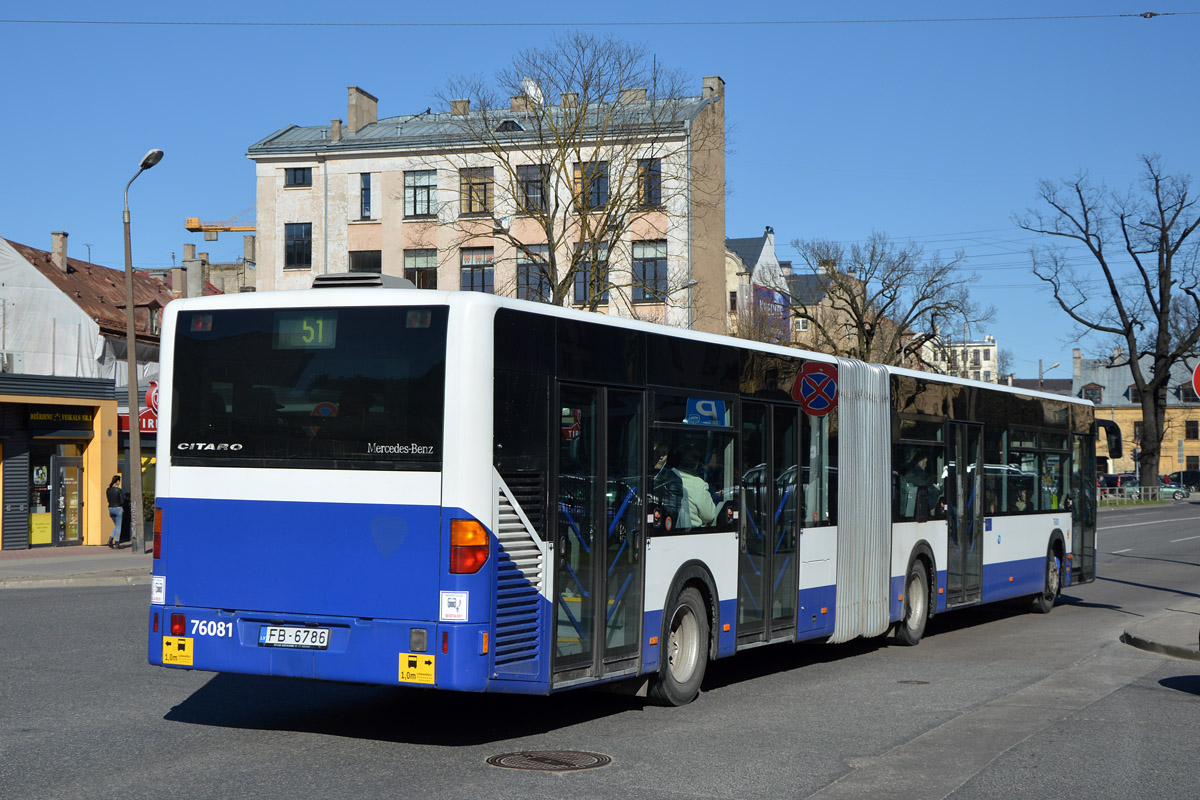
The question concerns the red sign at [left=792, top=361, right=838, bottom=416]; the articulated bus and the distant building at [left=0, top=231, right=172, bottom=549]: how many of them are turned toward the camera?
2

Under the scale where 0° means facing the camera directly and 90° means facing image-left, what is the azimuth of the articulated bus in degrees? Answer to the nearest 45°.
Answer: approximately 225°

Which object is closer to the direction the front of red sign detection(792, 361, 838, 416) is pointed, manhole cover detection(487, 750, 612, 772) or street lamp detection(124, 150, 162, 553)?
the manhole cover

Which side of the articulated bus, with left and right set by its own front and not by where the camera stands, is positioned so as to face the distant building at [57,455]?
left

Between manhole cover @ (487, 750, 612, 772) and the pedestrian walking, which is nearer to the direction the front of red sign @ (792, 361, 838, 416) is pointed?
the manhole cover

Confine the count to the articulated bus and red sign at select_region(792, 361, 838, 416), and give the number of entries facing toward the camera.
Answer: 1

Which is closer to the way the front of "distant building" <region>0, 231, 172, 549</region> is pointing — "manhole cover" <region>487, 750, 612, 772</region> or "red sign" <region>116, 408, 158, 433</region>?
the manhole cover
